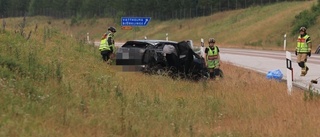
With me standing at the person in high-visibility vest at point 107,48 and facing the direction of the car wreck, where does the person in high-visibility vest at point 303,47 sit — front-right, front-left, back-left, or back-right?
front-left

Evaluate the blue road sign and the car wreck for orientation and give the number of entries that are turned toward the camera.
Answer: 1

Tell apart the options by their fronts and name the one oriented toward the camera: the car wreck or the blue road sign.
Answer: the blue road sign

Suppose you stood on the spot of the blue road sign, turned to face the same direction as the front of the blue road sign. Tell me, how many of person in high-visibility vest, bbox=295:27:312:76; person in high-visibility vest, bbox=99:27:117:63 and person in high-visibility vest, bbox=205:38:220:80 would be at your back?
0

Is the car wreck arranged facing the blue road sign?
no

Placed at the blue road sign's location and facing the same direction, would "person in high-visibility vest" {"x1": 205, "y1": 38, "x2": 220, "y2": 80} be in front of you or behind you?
in front

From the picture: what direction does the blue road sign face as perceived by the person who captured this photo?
facing the viewer

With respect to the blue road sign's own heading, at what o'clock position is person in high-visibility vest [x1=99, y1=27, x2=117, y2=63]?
The person in high-visibility vest is roughly at 12 o'clock from the blue road sign.

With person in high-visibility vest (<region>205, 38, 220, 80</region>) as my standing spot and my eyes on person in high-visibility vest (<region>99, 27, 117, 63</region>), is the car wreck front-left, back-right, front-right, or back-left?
front-left

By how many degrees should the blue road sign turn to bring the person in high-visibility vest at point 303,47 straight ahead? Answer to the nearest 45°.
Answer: approximately 45° to its left

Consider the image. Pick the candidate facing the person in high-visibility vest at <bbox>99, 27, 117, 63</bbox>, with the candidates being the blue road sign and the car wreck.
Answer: the blue road sign
